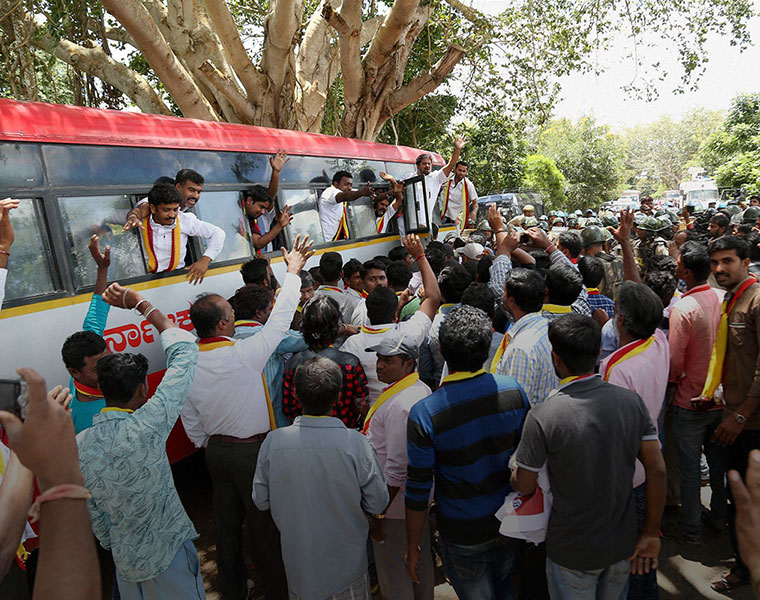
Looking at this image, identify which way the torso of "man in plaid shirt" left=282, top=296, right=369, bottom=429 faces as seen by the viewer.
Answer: away from the camera

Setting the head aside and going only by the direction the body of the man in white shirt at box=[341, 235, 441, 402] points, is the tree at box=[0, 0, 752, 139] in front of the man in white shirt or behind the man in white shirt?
in front

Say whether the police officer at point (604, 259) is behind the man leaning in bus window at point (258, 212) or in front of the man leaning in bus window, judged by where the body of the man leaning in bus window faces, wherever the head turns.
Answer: in front

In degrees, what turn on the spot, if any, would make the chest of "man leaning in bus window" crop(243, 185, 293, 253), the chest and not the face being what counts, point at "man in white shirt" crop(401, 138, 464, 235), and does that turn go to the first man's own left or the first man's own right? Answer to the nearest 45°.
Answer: approximately 90° to the first man's own left

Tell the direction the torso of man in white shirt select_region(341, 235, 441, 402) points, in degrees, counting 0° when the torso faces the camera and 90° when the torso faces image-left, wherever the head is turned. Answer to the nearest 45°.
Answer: approximately 180°

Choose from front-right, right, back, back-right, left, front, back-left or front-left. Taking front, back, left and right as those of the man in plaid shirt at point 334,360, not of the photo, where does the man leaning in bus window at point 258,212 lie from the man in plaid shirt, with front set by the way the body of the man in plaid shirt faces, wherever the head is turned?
front

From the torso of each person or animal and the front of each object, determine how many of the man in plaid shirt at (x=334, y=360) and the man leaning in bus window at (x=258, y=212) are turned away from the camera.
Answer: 1

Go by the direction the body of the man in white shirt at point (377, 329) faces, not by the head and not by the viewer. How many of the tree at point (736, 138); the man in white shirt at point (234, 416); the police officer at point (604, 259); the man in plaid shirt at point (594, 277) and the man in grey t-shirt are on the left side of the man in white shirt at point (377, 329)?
1

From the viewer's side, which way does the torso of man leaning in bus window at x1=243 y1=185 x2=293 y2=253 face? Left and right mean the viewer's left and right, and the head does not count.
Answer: facing the viewer and to the right of the viewer

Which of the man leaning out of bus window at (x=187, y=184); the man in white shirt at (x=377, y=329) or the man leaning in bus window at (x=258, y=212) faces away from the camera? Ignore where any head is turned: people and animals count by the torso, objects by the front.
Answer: the man in white shirt

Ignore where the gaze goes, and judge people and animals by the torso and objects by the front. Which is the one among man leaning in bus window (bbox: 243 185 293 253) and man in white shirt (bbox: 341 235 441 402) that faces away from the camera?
the man in white shirt

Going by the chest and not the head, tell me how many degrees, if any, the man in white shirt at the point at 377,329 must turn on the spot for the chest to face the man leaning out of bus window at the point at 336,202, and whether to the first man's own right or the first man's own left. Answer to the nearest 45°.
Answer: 0° — they already face them

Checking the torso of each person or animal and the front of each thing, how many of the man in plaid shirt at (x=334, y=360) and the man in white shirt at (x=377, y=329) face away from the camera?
2

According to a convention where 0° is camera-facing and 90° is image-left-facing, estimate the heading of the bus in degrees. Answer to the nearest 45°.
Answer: approximately 225°

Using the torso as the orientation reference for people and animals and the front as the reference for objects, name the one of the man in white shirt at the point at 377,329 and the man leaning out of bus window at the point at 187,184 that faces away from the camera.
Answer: the man in white shirt
